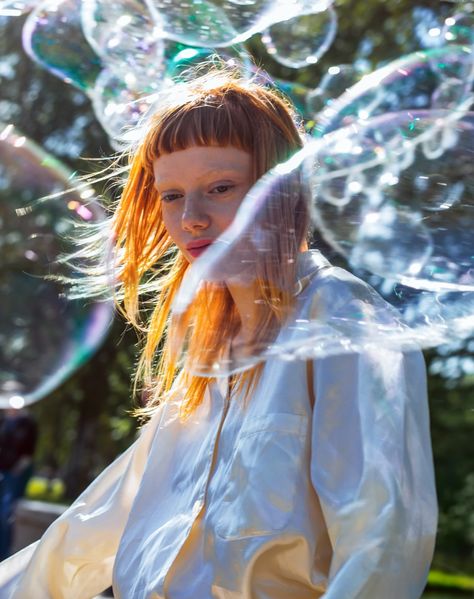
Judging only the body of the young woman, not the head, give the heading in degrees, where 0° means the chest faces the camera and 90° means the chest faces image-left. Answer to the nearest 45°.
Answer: approximately 45°

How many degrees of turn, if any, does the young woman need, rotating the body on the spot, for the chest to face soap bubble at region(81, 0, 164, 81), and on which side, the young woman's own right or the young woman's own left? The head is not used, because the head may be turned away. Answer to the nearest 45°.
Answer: approximately 135° to the young woman's own right

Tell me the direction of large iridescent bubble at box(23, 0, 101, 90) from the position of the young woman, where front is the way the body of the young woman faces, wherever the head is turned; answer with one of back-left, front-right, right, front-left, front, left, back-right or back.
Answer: back-right

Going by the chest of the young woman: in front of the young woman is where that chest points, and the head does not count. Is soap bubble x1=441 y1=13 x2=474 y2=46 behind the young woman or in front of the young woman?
behind

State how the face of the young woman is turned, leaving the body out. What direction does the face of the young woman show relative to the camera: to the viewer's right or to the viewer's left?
to the viewer's left

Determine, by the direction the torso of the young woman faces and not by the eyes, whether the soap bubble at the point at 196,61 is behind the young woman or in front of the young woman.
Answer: behind

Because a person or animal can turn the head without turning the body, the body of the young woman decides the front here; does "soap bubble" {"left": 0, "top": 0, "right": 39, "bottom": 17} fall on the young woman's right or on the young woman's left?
on the young woman's right
